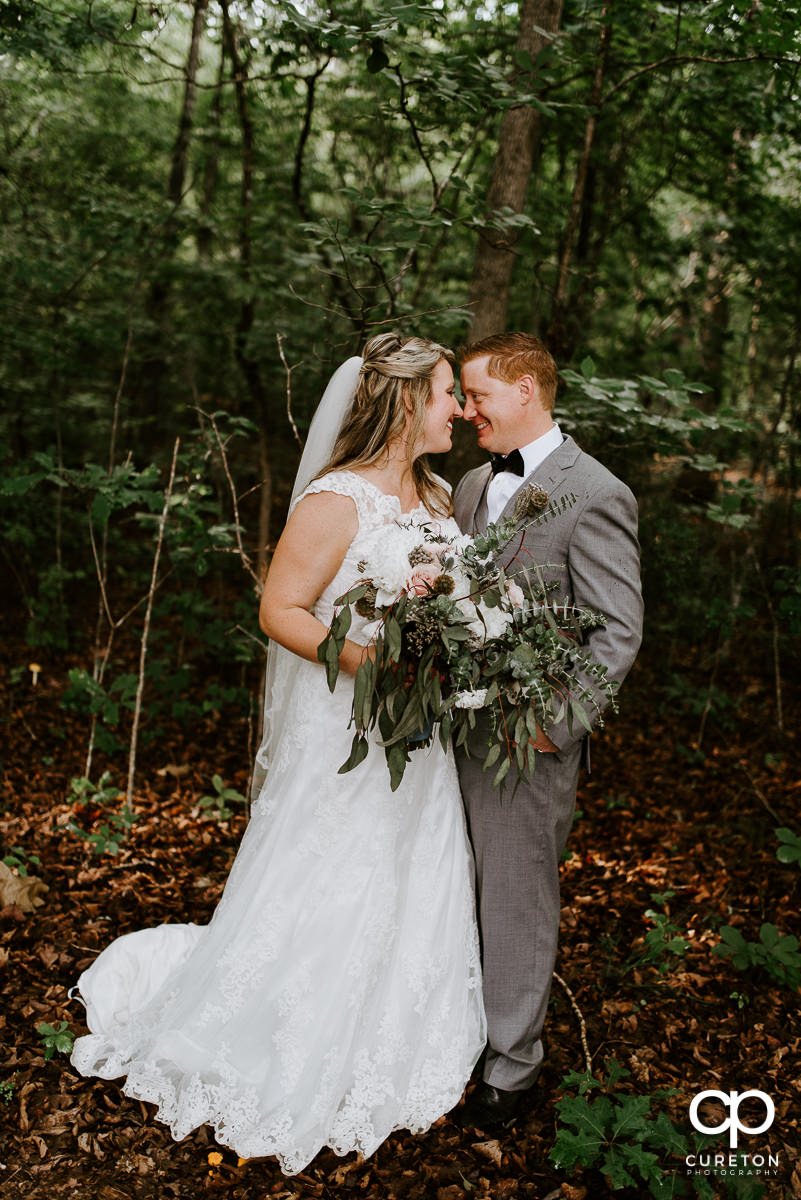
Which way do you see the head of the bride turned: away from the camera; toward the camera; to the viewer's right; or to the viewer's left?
to the viewer's right

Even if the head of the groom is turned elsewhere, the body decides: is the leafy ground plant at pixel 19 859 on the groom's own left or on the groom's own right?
on the groom's own right

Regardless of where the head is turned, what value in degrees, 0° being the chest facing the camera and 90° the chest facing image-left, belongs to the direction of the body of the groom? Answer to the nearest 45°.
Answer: approximately 45°

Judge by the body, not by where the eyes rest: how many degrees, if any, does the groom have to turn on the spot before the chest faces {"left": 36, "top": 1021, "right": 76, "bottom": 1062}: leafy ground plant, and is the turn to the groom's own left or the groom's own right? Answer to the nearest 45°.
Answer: approximately 45° to the groom's own right

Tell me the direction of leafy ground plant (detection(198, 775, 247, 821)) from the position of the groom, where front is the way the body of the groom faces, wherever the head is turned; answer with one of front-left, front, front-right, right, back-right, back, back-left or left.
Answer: right

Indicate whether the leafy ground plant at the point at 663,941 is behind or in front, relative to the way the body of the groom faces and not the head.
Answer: behind

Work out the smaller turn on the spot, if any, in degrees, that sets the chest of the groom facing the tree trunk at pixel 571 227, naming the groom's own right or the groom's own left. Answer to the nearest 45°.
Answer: approximately 135° to the groom's own right

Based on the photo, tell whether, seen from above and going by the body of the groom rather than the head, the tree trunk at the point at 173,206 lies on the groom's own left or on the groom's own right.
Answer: on the groom's own right

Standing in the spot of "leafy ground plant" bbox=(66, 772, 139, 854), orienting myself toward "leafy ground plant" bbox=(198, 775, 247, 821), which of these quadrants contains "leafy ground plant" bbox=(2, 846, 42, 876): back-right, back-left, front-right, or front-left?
back-right

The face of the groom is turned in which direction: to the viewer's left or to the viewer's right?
to the viewer's left

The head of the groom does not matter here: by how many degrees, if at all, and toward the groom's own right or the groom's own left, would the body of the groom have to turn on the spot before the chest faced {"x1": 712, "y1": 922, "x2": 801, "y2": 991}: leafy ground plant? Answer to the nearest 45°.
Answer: approximately 180°

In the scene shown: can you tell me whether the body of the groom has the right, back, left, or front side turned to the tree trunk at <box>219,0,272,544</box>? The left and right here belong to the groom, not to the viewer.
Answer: right
